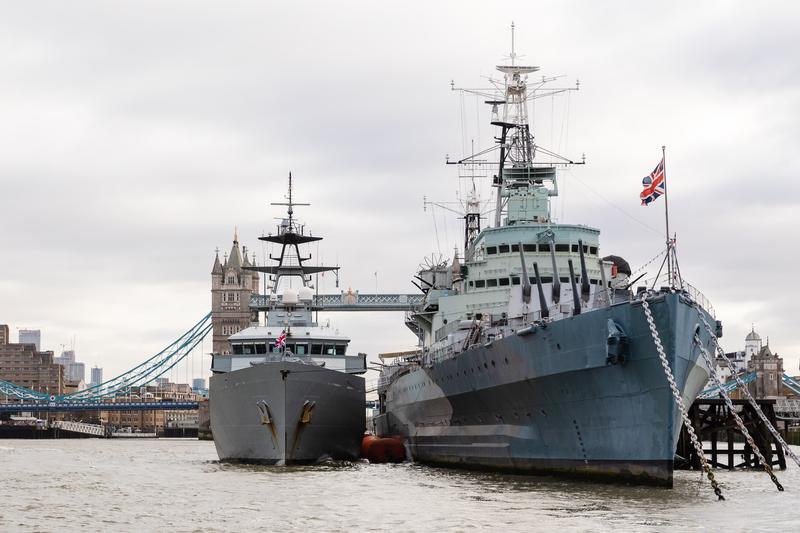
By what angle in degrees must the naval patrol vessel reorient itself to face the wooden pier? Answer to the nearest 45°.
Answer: approximately 90° to its left

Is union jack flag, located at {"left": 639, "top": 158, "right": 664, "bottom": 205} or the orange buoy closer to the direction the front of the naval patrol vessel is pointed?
the union jack flag

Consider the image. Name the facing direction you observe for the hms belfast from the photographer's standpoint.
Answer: facing the viewer and to the right of the viewer

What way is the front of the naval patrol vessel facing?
toward the camera

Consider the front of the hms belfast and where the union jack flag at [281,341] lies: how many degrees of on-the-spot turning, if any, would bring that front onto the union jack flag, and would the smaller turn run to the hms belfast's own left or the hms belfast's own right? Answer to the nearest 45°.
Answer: approximately 180°

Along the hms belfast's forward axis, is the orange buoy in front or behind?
behind

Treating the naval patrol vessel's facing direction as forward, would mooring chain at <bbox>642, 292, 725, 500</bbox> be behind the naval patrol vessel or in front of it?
in front

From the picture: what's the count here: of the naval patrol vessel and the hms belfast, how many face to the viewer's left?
0
